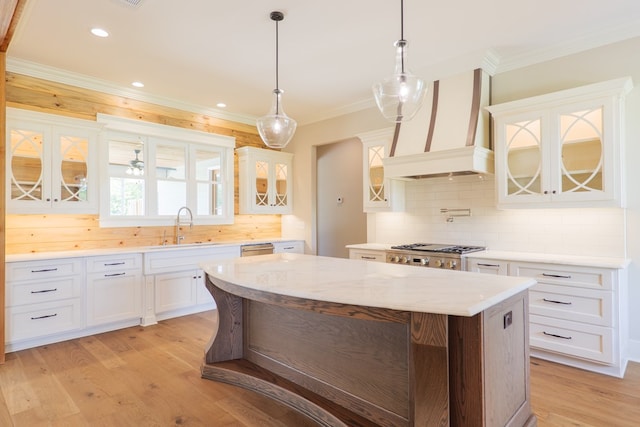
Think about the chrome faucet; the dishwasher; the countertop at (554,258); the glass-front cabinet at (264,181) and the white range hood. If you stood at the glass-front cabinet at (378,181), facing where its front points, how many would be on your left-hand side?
2

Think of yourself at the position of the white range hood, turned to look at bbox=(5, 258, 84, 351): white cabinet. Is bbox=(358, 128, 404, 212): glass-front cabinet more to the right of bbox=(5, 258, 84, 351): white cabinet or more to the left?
right

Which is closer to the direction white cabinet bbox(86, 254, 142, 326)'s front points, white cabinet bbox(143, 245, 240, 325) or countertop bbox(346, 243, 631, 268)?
the countertop

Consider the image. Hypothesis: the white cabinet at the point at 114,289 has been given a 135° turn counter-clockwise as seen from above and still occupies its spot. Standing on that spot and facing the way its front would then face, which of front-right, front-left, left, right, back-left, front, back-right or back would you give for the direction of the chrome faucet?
front

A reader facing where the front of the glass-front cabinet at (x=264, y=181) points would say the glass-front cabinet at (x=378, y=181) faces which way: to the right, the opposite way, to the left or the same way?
to the right

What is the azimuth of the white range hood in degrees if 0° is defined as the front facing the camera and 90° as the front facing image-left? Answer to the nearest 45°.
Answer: approximately 45°

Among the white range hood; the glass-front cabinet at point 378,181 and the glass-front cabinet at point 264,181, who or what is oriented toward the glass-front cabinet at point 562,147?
the glass-front cabinet at point 264,181

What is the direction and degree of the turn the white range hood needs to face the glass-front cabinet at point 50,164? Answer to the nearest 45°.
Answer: approximately 45° to its right

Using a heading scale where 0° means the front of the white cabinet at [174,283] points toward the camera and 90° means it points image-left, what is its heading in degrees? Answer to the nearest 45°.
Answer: approximately 315°
